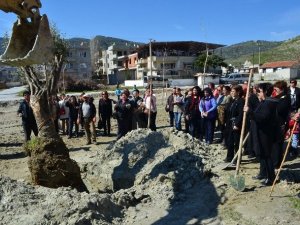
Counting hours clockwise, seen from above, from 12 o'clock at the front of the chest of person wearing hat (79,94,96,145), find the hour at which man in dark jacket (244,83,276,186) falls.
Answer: The man in dark jacket is roughly at 11 o'clock from the person wearing hat.

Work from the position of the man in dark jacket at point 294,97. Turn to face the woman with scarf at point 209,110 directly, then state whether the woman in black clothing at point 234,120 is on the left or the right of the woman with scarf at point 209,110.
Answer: left

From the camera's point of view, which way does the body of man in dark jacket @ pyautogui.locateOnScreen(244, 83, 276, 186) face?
to the viewer's left

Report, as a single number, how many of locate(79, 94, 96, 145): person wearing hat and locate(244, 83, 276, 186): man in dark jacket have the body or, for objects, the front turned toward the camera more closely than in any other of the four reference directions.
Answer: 1

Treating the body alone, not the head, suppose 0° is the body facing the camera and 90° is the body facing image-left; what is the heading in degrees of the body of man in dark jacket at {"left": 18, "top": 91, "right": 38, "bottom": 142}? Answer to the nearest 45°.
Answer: approximately 315°

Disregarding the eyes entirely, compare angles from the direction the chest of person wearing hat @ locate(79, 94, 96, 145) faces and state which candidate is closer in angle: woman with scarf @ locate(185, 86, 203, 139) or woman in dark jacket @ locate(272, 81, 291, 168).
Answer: the woman in dark jacket

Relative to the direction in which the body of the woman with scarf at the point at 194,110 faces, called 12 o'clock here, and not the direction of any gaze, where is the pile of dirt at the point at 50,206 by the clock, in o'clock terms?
The pile of dirt is roughly at 11 o'clock from the woman with scarf.
